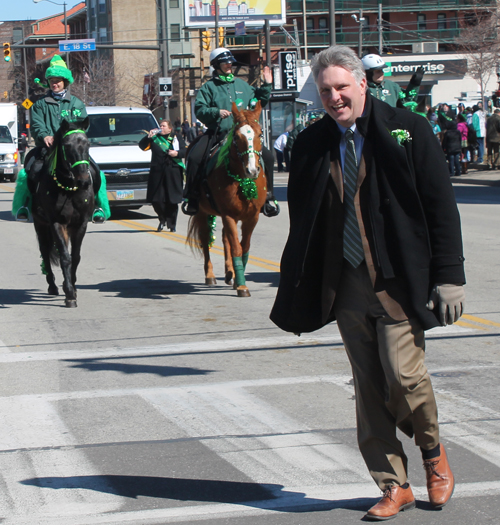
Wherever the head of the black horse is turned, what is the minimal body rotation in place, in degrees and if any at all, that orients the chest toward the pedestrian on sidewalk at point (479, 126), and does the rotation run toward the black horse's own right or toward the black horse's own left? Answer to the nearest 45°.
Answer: approximately 135° to the black horse's own left

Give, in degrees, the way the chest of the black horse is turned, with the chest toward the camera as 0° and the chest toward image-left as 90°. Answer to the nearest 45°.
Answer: approximately 0°

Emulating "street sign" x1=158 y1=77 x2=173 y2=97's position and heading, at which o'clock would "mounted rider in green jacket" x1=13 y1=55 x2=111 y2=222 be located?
The mounted rider in green jacket is roughly at 12 o'clock from the street sign.

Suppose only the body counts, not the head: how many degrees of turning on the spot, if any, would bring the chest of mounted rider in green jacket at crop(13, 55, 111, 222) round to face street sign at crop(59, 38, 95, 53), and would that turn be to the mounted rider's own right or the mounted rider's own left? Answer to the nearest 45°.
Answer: approximately 180°

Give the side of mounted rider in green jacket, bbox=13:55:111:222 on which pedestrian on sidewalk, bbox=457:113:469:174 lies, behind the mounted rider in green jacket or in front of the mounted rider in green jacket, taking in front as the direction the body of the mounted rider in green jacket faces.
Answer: behind

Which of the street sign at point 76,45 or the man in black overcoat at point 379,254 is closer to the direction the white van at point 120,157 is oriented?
the man in black overcoat

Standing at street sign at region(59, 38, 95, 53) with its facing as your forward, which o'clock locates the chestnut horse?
The chestnut horse is roughly at 12 o'clock from the street sign.

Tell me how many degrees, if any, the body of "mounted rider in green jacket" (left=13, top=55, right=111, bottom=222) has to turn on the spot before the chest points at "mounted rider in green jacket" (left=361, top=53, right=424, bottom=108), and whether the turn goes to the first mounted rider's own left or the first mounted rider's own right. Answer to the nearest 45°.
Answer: approximately 90° to the first mounted rider's own left

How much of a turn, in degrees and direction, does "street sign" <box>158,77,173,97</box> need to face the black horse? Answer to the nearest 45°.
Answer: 0° — it already faces it

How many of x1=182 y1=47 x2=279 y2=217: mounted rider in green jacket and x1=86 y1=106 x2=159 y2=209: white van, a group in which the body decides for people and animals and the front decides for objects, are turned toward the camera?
2
